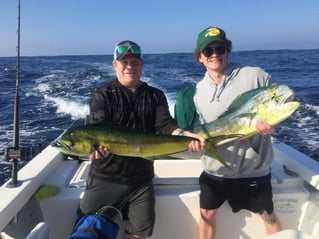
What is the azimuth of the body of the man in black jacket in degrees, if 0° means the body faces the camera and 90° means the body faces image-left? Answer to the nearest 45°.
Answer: approximately 0°

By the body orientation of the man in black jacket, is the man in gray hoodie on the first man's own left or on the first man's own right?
on the first man's own left

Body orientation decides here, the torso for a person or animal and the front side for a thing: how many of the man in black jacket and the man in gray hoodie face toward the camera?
2

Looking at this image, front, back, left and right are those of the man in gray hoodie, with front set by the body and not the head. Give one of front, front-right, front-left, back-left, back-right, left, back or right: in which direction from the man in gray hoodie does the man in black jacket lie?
right
